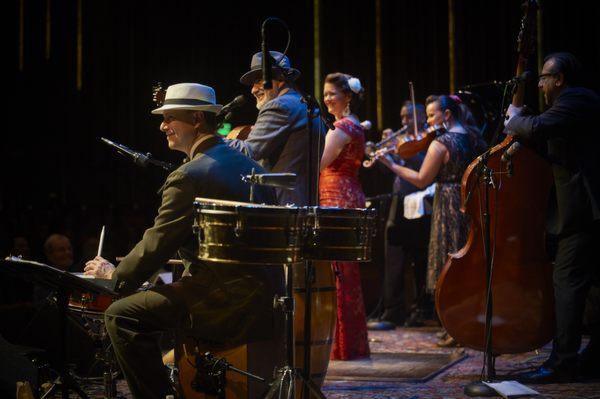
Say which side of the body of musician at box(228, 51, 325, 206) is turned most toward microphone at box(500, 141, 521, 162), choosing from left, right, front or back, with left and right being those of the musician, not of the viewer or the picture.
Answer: back

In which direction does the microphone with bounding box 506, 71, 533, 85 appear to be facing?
to the viewer's right

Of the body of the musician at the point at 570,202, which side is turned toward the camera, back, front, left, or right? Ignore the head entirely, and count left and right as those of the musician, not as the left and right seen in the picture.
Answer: left
